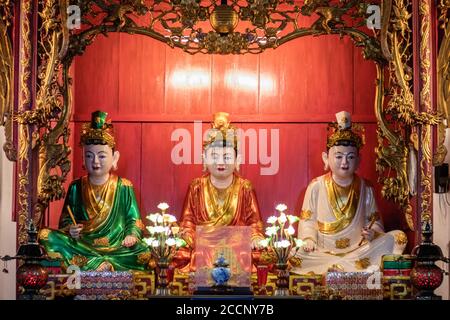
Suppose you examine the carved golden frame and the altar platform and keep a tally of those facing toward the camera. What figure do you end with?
2

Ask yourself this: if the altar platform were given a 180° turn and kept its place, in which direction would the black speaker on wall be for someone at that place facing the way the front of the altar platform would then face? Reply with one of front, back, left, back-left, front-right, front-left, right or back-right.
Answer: right

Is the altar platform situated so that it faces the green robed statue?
no

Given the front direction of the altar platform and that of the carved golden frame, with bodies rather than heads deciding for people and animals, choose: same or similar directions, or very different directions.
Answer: same or similar directions

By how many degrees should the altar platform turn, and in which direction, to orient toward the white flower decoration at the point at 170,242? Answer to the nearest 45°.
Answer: approximately 90° to its right

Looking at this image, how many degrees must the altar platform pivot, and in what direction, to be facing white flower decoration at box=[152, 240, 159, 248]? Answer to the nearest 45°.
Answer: approximately 90° to its right

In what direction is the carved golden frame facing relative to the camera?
toward the camera

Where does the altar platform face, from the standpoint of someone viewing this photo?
facing the viewer

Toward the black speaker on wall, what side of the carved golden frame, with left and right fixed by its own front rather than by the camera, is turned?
left
